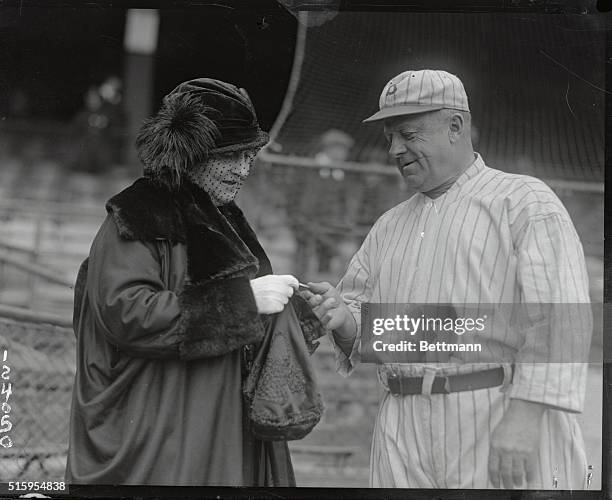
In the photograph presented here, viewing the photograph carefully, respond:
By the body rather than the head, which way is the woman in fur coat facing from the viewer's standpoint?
to the viewer's right

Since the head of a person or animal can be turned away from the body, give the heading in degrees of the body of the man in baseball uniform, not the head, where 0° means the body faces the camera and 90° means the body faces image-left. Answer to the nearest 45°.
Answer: approximately 45°

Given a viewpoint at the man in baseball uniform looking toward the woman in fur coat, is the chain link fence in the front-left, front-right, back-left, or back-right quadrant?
front-right

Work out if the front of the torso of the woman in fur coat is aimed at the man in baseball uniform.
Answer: yes

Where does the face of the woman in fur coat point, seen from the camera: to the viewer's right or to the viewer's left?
to the viewer's right

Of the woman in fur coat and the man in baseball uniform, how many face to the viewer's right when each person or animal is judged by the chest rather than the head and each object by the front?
1

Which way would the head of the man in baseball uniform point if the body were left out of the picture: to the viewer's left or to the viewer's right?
to the viewer's left
